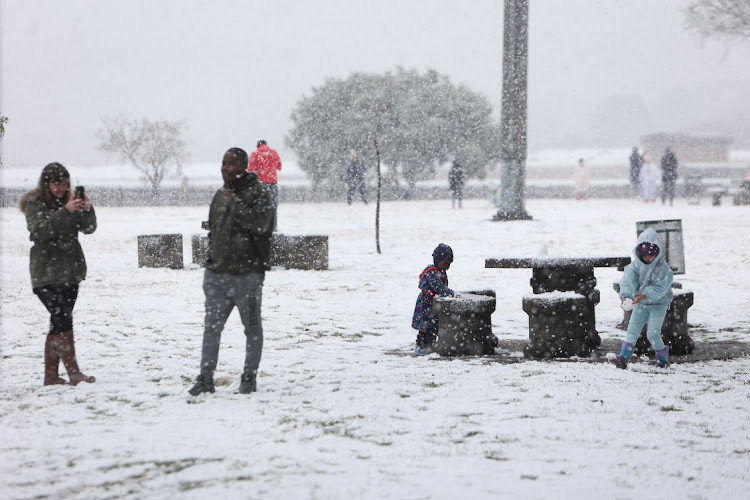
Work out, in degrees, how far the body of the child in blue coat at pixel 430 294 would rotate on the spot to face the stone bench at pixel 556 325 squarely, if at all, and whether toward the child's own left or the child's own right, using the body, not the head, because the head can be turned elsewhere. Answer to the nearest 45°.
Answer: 0° — they already face it

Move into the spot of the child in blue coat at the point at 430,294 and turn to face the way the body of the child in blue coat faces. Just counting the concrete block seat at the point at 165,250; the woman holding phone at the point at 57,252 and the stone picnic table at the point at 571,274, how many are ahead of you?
1

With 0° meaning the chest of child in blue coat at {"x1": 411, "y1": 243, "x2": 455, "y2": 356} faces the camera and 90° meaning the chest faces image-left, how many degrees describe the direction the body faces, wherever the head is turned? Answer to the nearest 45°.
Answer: approximately 270°

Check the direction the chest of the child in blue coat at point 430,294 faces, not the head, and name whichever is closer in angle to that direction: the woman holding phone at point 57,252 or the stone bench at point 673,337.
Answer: the stone bench

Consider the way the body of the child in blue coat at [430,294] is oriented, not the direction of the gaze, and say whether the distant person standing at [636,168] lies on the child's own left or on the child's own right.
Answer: on the child's own left

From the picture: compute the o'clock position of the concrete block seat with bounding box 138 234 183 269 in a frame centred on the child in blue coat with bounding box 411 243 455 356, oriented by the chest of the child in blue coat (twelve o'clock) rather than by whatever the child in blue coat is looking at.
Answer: The concrete block seat is roughly at 8 o'clock from the child in blue coat.

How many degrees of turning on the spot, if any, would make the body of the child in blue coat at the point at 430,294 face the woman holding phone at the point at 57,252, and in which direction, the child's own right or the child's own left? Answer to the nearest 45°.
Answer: approximately 135° to the child's own right

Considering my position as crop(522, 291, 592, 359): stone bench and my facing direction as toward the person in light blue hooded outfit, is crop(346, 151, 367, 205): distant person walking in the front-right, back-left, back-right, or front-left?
back-left

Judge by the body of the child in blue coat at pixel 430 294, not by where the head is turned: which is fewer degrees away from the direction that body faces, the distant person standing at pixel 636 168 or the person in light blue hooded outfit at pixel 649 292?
the person in light blue hooded outfit

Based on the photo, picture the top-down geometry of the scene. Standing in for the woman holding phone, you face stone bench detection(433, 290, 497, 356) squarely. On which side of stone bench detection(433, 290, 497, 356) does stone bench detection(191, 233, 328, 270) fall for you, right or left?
left

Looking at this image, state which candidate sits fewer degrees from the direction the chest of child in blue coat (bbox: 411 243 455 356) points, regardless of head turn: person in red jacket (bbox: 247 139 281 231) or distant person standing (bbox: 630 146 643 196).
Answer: the distant person standing

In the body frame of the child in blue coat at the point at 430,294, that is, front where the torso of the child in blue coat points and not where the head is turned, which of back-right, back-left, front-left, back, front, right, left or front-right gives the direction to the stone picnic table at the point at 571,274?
front

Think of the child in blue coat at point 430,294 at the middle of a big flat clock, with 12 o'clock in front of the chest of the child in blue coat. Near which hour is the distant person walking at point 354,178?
The distant person walking is roughly at 9 o'clock from the child in blue coat.

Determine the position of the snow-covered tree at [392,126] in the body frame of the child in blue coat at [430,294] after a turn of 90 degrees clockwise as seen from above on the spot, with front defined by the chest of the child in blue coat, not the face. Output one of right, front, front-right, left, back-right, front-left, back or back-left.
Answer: back

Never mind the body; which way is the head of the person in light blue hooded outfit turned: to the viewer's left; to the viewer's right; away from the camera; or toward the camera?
toward the camera

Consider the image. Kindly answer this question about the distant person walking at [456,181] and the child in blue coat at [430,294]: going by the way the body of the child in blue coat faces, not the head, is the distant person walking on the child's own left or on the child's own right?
on the child's own left

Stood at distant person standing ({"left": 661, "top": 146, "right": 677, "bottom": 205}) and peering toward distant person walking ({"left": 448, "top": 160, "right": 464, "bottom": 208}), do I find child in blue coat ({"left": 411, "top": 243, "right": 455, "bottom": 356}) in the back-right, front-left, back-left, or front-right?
front-left
